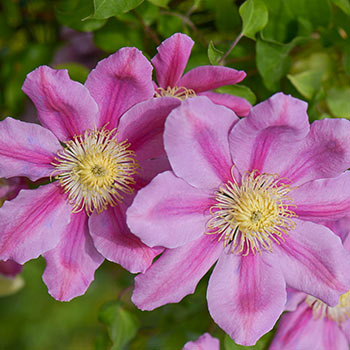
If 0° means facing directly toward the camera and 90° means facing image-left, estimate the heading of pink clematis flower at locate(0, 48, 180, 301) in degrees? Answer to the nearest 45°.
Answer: approximately 0°
